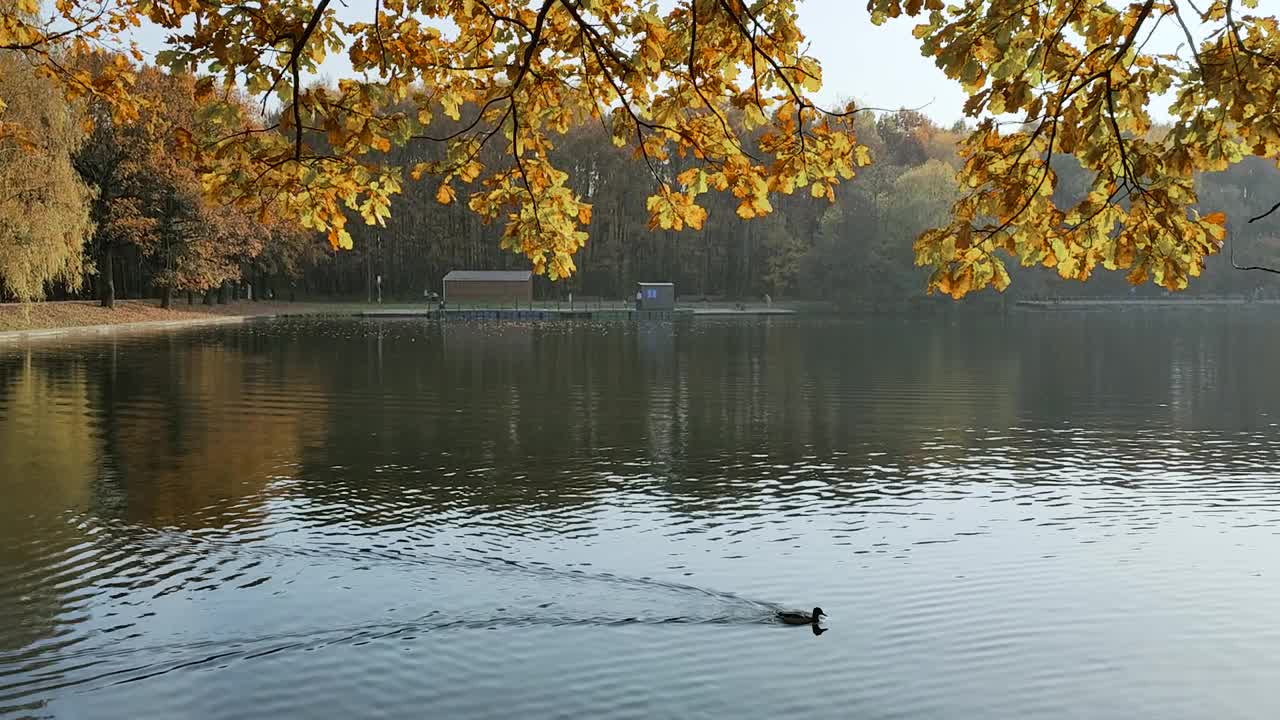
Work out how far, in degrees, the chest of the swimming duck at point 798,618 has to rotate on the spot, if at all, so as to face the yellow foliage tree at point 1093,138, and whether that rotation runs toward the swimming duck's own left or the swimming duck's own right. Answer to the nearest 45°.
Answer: approximately 45° to the swimming duck's own right

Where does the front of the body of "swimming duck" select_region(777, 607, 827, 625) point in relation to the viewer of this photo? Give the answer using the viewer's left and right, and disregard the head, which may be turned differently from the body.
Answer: facing to the right of the viewer

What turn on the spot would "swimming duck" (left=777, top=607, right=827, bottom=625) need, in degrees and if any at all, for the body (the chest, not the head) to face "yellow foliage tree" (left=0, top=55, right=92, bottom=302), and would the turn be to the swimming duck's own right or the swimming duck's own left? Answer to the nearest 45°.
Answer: approximately 135° to the swimming duck's own left
